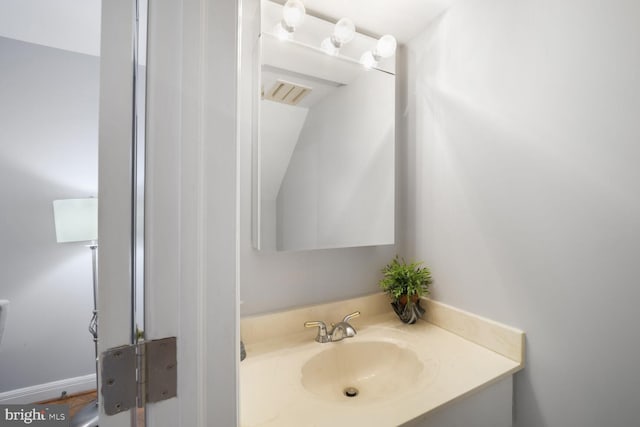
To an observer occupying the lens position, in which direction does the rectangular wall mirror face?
facing the viewer and to the right of the viewer

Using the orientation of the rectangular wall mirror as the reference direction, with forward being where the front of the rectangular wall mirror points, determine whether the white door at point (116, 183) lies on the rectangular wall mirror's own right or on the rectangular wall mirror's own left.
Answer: on the rectangular wall mirror's own right

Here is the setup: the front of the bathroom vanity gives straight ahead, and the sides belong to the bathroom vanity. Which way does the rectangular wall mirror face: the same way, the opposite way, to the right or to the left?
the same way

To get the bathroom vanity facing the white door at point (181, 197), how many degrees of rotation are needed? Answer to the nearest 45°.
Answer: approximately 90° to its right
